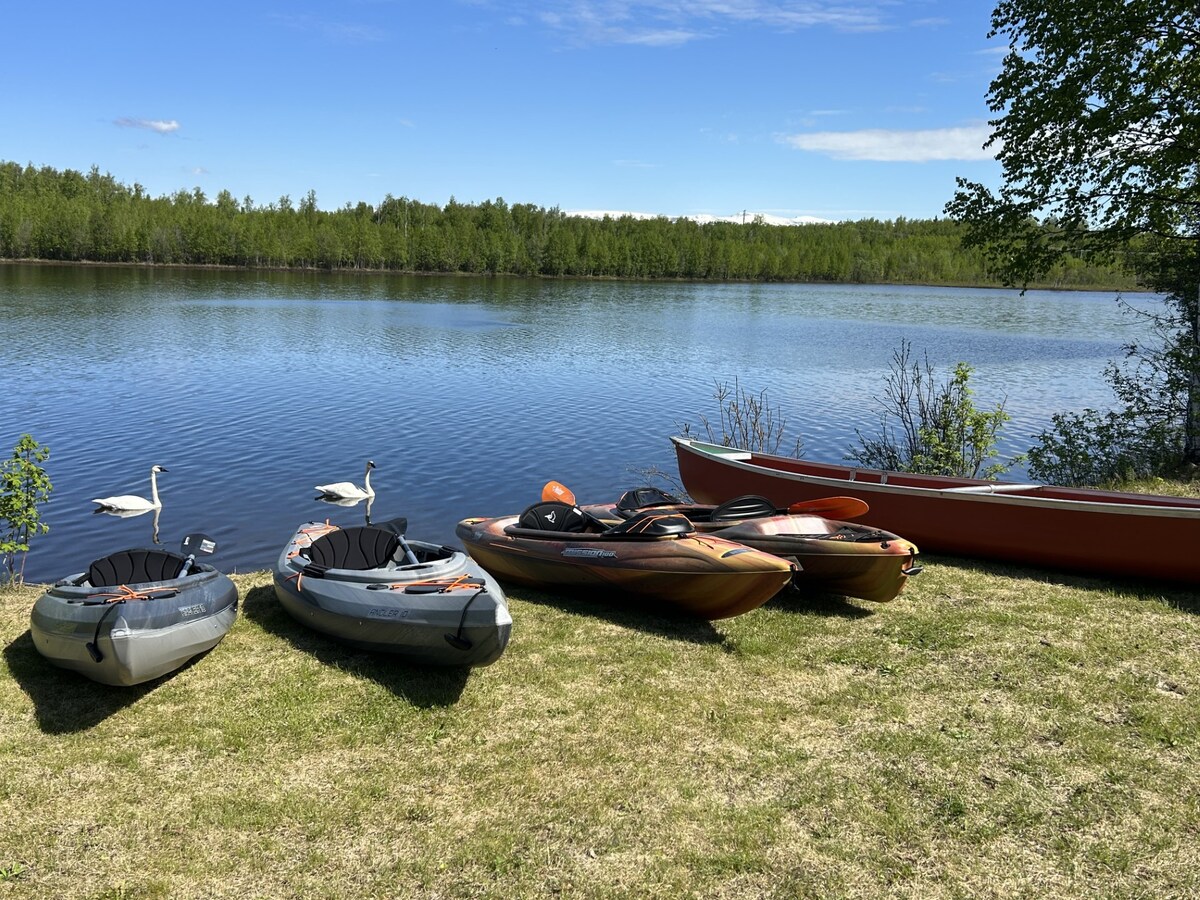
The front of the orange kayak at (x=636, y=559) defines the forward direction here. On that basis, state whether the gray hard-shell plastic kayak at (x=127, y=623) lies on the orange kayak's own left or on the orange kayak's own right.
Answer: on the orange kayak's own right

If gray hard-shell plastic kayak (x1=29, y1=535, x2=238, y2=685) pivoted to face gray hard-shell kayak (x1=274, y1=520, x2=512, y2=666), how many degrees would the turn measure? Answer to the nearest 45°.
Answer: approximately 90° to its left

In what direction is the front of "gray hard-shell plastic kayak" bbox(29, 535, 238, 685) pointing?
toward the camera

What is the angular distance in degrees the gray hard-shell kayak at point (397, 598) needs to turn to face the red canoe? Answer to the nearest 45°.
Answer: approximately 45° to its left

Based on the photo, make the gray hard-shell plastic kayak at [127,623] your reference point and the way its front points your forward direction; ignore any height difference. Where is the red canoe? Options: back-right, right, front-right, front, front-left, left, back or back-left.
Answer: left

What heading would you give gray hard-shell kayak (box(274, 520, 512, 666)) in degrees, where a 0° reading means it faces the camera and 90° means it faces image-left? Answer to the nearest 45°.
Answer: approximately 315°

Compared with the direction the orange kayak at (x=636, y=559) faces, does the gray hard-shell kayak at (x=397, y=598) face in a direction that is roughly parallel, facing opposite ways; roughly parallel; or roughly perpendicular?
roughly parallel

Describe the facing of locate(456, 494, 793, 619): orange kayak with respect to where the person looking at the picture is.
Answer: facing the viewer and to the right of the viewer

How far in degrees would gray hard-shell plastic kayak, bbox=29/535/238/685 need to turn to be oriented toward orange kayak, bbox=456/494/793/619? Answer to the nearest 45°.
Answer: approximately 90° to its left

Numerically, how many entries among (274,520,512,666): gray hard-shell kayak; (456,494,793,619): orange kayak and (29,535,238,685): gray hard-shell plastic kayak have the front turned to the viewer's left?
0
